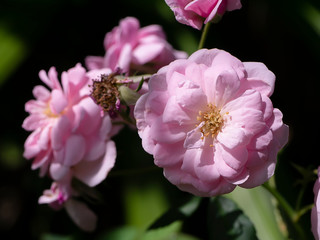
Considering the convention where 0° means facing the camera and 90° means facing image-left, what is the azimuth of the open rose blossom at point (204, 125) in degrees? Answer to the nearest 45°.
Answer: approximately 0°

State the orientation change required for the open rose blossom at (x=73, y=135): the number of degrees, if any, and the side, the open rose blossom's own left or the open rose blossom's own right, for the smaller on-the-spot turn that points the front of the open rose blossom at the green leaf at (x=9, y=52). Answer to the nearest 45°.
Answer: approximately 135° to the open rose blossom's own right

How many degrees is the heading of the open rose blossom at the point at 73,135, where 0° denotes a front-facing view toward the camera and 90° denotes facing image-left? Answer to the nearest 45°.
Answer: approximately 45°
